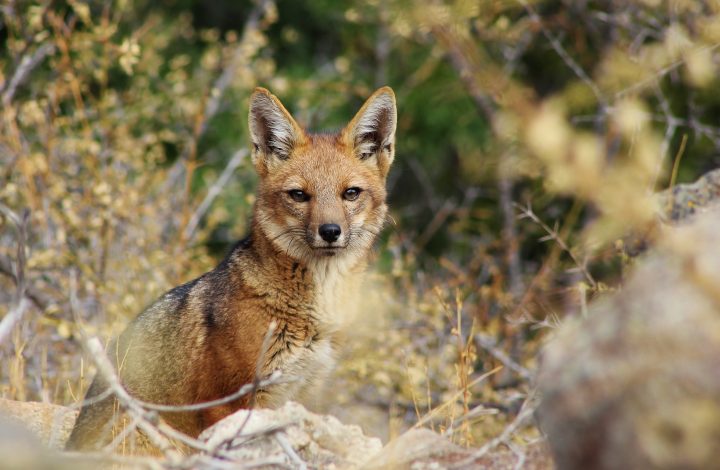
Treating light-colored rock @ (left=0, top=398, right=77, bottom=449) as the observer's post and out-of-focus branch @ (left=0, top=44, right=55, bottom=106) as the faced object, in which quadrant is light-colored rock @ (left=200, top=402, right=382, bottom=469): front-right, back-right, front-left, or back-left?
back-right

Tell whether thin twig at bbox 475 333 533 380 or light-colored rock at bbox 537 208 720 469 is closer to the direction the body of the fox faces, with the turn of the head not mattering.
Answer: the light-colored rock

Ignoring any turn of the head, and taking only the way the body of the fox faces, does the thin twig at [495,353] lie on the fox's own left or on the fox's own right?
on the fox's own left

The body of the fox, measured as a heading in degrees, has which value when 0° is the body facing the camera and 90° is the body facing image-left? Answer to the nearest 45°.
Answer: approximately 315°

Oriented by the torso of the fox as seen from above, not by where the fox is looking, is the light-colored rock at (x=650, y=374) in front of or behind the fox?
in front

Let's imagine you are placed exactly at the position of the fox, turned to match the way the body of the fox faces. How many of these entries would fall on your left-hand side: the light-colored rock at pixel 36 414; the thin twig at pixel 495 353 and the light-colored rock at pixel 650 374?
1
